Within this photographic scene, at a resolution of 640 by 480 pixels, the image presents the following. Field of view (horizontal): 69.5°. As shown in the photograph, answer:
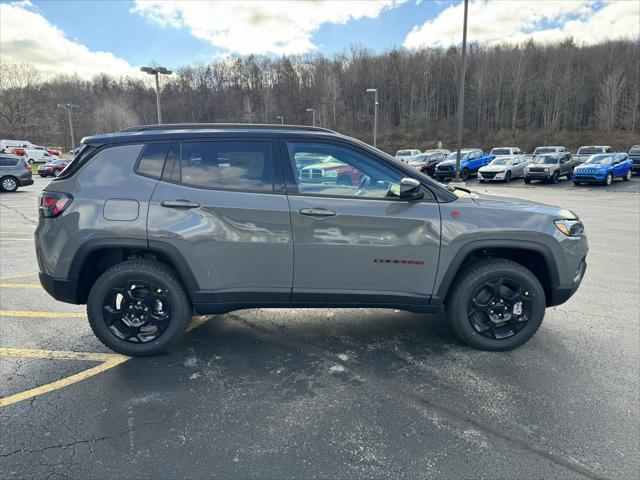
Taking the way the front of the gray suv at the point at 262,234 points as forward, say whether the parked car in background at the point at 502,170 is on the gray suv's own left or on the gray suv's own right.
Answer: on the gray suv's own left

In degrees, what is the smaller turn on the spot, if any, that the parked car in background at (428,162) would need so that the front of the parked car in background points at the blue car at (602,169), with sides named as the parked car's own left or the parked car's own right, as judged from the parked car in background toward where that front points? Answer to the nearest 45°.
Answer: approximately 90° to the parked car's own left

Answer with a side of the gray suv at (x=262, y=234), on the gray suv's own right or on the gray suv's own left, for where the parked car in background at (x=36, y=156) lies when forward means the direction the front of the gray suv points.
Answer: on the gray suv's own left

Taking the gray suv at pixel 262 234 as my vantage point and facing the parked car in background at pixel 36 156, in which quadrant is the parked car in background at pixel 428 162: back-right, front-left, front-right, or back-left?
front-right

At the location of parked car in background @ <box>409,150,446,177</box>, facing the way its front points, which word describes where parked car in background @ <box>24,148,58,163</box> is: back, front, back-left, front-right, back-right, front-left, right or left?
front-right

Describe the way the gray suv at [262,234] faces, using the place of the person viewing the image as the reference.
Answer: facing to the right of the viewer

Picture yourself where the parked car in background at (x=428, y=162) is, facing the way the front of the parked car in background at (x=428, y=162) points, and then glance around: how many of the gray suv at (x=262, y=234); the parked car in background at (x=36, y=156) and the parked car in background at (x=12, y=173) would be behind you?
0

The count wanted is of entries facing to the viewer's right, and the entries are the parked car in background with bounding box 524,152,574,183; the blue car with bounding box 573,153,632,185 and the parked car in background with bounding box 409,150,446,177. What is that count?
0

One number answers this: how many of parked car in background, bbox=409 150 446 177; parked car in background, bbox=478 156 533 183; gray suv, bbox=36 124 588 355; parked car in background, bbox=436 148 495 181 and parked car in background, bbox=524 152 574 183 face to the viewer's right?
1

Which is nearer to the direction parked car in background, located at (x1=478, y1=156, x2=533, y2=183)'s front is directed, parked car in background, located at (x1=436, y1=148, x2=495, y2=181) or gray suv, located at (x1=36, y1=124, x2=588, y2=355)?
the gray suv

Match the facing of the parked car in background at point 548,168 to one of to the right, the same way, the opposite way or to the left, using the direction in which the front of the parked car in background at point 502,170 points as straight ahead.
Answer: the same way

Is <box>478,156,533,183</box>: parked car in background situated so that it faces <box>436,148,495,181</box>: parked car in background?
no

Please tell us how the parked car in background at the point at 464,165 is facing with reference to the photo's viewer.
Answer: facing the viewer and to the left of the viewer

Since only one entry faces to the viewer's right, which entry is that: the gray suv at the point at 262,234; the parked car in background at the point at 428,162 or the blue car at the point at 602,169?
the gray suv

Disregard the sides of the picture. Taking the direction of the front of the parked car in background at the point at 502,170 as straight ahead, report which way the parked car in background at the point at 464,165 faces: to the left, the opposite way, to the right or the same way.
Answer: the same way

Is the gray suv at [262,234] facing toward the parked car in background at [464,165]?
no
